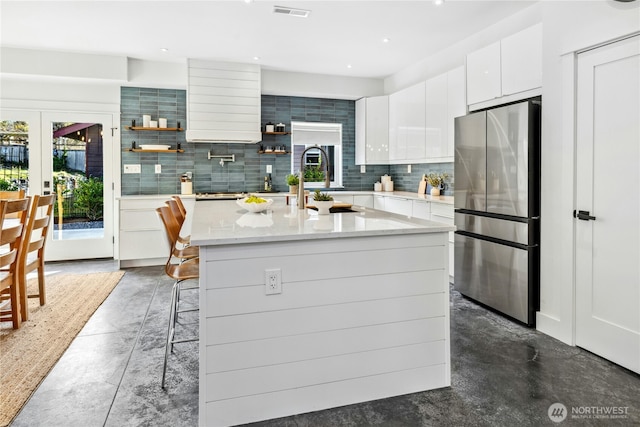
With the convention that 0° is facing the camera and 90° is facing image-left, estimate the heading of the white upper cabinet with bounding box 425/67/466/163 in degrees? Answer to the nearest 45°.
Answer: approximately 45°

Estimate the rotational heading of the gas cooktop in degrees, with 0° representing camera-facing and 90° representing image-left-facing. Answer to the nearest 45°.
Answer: approximately 0°

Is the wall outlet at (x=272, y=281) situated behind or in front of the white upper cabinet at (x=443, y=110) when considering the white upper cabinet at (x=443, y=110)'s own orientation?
in front

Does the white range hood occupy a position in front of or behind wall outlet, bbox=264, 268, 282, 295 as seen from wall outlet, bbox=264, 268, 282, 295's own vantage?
behind

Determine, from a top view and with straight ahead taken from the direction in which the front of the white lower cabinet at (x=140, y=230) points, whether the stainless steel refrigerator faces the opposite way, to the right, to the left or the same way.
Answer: to the right

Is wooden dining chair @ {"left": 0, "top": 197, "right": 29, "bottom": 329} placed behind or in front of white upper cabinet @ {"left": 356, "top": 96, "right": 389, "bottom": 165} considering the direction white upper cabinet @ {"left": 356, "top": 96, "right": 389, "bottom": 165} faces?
in front
